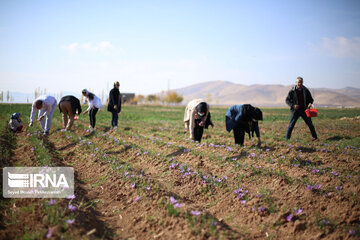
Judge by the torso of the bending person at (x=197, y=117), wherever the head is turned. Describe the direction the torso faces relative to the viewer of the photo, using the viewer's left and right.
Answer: facing the viewer and to the right of the viewer

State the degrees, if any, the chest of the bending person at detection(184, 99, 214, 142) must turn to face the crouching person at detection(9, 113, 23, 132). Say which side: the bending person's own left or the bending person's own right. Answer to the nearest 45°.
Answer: approximately 135° to the bending person's own right

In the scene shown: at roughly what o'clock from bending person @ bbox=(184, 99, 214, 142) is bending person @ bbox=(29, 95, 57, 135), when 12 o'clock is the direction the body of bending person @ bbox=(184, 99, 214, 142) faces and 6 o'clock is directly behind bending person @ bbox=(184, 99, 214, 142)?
bending person @ bbox=(29, 95, 57, 135) is roughly at 5 o'clock from bending person @ bbox=(184, 99, 214, 142).

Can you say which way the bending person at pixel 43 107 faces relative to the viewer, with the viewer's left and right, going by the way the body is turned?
facing the viewer and to the left of the viewer

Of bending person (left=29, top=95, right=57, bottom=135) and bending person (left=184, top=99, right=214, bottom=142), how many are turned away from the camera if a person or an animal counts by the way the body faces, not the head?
0
